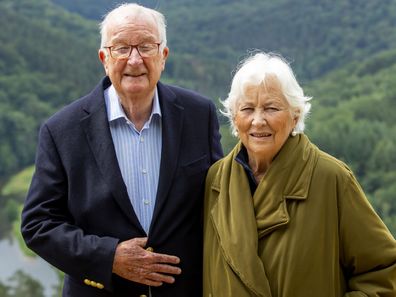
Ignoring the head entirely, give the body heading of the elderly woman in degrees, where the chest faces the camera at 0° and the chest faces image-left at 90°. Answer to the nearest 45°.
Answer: approximately 45°

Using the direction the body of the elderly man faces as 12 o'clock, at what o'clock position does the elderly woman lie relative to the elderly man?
The elderly woman is roughly at 10 o'clock from the elderly man.

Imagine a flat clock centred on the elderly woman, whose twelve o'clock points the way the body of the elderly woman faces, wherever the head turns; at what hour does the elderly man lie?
The elderly man is roughly at 2 o'clock from the elderly woman.

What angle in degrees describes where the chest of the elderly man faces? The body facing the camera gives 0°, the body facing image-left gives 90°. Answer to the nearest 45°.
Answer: approximately 0°
